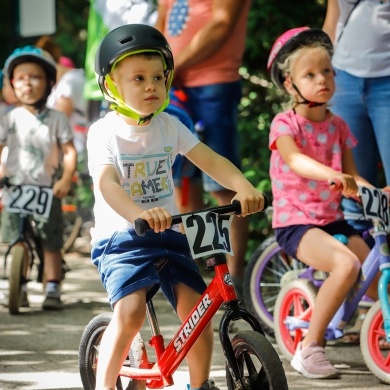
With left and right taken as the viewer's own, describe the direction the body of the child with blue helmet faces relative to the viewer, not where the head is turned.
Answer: facing the viewer

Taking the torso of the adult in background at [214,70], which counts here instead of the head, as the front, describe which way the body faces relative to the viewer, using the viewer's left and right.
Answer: facing the viewer and to the left of the viewer

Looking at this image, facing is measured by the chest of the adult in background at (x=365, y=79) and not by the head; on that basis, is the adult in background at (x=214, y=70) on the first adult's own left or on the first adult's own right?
on the first adult's own right

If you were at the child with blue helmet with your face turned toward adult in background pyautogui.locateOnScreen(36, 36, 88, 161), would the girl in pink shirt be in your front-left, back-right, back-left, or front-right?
back-right

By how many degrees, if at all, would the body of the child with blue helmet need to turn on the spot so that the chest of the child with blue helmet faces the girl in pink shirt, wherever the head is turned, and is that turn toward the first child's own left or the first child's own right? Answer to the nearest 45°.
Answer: approximately 45° to the first child's own left

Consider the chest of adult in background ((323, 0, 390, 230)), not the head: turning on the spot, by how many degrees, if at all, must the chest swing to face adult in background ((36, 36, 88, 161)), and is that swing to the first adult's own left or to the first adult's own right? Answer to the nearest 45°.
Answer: approximately 135° to the first adult's own right

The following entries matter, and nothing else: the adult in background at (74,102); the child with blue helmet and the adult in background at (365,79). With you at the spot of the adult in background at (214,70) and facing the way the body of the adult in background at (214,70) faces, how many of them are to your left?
1

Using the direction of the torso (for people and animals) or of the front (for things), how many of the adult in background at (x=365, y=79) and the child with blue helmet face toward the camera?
2
